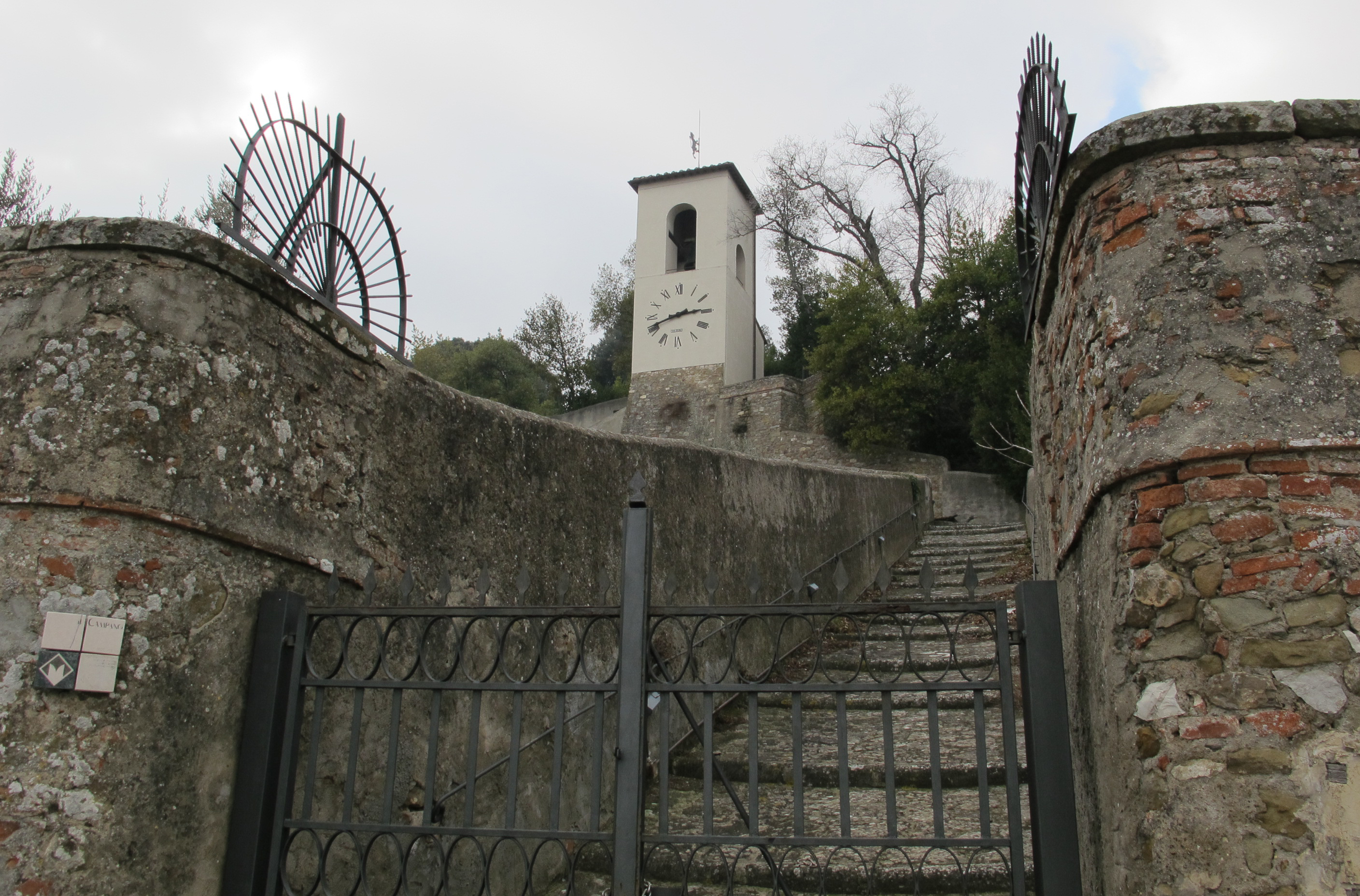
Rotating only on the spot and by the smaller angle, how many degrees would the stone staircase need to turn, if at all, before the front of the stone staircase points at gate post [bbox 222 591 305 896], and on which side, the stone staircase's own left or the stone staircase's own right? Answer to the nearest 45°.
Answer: approximately 45° to the stone staircase's own right

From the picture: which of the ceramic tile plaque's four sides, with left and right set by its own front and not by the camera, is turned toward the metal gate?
left

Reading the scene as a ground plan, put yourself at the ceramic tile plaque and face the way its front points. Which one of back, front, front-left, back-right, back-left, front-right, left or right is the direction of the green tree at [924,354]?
back-left

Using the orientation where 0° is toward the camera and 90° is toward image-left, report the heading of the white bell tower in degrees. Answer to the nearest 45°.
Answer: approximately 0°

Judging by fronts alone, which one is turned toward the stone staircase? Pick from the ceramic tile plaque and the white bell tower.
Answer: the white bell tower

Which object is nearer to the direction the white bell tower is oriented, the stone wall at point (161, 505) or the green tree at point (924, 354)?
the stone wall

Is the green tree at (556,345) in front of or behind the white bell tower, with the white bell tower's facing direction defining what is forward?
behind

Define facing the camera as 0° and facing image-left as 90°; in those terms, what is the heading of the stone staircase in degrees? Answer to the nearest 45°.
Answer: approximately 0°

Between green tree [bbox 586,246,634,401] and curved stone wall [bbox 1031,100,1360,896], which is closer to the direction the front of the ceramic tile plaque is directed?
the curved stone wall

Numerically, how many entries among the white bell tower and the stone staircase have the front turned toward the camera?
2

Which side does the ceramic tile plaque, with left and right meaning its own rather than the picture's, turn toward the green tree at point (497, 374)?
back
